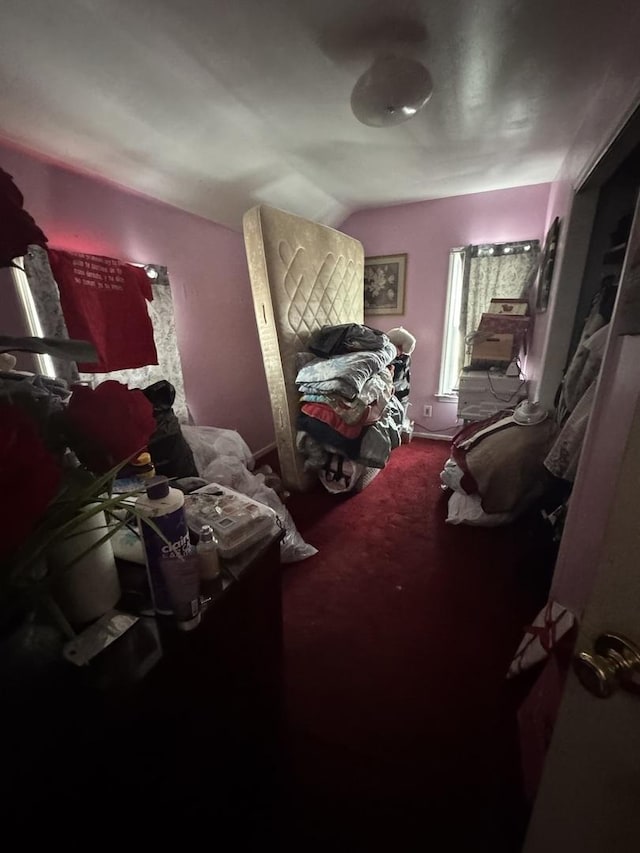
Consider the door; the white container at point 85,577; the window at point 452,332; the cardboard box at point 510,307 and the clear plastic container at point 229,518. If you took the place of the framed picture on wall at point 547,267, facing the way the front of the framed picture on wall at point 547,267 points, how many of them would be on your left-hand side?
3

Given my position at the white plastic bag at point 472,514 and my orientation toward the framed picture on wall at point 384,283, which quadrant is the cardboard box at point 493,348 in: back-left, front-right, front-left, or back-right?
front-right

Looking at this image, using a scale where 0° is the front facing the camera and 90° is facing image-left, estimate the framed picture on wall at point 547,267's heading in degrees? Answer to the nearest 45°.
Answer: approximately 90°

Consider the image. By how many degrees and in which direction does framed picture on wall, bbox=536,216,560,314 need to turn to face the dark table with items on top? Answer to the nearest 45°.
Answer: approximately 90° to its left

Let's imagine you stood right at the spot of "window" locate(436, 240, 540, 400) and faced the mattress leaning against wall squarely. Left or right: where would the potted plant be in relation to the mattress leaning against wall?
left

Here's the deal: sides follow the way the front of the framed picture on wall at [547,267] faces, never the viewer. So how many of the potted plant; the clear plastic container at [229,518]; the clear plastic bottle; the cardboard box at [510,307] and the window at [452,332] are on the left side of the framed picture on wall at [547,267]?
3

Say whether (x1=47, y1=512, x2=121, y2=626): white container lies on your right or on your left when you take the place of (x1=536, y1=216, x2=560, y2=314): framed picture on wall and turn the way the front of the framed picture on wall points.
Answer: on your left

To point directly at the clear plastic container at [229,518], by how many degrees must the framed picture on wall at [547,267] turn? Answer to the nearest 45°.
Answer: approximately 90° to its left

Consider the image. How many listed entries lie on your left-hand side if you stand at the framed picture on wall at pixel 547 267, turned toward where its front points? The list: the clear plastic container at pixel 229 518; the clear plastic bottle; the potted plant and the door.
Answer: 4

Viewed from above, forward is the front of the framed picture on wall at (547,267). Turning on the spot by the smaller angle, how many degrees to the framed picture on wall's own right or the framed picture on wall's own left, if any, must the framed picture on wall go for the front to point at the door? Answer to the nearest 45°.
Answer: approximately 90° to the framed picture on wall's own left

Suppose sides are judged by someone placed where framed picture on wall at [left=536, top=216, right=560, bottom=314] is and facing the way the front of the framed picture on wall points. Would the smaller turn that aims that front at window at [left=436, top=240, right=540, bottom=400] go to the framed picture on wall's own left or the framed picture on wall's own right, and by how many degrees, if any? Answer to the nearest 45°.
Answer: approximately 45° to the framed picture on wall's own right

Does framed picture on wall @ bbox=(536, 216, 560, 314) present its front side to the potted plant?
no

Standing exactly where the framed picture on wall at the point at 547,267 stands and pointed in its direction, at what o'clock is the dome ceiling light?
The dome ceiling light is roughly at 10 o'clock from the framed picture on wall.

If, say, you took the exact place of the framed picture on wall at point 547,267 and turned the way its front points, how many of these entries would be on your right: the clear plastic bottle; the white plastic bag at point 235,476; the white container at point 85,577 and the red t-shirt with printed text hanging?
0
